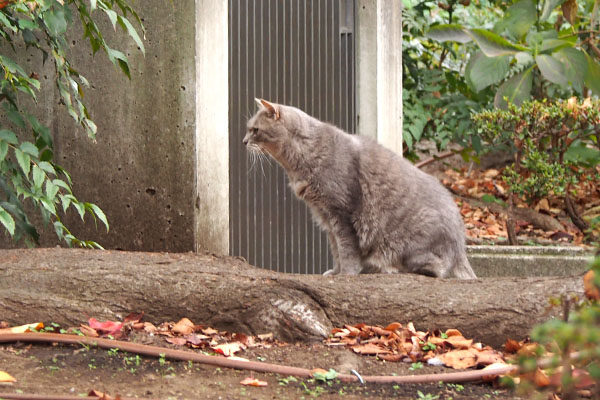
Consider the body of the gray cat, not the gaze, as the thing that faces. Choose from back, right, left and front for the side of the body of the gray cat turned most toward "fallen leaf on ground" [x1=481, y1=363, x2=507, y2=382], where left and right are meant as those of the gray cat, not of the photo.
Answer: left

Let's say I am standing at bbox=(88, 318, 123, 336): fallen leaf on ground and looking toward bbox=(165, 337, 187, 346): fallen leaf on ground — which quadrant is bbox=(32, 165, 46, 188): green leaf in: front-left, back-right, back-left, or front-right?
back-left

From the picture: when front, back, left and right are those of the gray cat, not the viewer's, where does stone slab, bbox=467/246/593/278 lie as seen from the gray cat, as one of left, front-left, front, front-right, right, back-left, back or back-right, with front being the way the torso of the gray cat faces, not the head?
back-right

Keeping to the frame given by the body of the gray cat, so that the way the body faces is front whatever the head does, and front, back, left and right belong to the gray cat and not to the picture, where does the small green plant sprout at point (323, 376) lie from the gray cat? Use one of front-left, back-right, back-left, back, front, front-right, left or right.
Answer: left

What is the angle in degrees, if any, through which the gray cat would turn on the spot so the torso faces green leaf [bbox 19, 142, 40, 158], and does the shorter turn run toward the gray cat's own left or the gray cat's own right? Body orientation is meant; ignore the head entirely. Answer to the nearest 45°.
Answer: approximately 45° to the gray cat's own left

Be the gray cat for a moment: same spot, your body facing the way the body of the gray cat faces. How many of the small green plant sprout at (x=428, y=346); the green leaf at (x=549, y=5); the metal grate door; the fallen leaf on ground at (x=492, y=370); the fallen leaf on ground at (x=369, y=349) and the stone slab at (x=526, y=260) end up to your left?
3

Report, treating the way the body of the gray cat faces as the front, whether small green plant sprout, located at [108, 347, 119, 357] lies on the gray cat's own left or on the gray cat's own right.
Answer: on the gray cat's own left

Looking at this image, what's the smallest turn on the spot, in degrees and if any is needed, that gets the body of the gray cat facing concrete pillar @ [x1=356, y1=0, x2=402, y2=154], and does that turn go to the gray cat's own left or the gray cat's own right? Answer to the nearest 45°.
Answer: approximately 90° to the gray cat's own right

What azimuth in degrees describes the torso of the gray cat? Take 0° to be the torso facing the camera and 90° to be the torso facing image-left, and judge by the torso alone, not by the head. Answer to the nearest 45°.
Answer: approximately 90°

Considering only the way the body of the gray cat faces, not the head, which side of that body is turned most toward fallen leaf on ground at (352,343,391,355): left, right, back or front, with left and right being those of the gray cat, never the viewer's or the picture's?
left

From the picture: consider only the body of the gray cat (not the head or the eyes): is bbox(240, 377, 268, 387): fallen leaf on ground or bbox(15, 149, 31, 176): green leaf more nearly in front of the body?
the green leaf

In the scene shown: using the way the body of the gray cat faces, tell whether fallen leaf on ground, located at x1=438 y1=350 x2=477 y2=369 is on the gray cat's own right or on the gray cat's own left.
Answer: on the gray cat's own left

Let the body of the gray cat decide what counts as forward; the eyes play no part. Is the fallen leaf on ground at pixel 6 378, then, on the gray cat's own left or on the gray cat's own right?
on the gray cat's own left

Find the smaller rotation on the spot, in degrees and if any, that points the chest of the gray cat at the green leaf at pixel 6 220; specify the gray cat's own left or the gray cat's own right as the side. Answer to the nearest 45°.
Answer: approximately 45° to the gray cat's own left

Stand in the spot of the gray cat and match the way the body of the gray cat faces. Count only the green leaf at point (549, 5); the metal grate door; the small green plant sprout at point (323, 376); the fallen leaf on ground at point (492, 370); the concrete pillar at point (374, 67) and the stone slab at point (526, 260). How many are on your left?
2

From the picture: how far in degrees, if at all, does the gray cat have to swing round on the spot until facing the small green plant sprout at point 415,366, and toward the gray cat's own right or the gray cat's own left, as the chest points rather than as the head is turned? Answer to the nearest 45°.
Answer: approximately 90° to the gray cat's own left

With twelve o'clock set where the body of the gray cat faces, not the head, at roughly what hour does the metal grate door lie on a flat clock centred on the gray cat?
The metal grate door is roughly at 2 o'clock from the gray cat.

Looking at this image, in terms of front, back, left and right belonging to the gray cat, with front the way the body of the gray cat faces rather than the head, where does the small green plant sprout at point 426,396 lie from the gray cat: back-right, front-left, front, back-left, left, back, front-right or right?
left
